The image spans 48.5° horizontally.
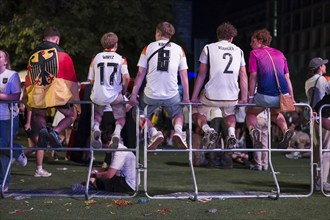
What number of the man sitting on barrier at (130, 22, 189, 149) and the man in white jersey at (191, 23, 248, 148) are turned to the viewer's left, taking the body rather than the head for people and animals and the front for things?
0

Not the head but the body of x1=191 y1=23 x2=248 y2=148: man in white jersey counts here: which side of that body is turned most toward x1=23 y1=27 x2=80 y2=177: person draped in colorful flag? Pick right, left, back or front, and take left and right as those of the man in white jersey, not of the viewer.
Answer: left

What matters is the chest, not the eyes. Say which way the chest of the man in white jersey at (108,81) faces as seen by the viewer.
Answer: away from the camera

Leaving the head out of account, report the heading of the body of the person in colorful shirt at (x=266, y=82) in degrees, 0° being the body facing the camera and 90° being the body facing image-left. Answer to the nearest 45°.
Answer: approximately 180°

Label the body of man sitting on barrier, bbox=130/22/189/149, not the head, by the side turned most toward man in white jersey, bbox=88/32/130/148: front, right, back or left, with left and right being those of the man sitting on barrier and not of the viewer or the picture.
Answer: left

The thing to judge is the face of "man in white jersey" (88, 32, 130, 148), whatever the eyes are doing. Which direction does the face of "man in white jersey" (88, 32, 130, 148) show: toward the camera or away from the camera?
away from the camera

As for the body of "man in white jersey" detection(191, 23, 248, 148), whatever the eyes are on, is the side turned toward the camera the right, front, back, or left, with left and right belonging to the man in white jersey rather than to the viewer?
back

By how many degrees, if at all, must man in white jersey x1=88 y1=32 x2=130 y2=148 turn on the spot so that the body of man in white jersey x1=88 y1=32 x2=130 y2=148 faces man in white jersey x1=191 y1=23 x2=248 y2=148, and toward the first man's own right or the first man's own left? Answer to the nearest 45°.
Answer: approximately 90° to the first man's own right

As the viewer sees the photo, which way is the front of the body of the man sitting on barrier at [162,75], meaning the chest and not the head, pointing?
away from the camera

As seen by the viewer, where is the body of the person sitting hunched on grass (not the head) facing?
to the viewer's left

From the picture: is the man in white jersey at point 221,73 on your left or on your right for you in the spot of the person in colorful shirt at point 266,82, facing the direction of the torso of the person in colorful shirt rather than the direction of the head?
on your left
